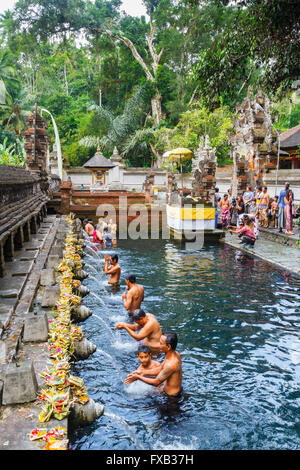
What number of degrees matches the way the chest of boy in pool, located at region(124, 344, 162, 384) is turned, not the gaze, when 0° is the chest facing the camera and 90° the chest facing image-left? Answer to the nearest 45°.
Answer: approximately 45°

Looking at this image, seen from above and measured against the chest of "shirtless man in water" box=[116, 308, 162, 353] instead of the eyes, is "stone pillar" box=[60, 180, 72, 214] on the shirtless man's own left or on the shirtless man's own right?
on the shirtless man's own right

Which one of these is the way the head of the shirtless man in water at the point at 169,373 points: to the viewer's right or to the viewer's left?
to the viewer's left

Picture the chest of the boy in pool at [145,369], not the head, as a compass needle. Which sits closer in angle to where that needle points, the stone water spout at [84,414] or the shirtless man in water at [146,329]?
the stone water spout

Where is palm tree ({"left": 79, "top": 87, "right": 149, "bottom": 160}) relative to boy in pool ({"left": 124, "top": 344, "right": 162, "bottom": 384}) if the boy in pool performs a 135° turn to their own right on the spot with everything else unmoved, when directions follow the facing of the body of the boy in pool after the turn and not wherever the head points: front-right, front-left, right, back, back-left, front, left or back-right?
front

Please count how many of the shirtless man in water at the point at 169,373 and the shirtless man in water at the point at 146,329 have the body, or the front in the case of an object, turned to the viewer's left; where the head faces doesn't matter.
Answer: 2

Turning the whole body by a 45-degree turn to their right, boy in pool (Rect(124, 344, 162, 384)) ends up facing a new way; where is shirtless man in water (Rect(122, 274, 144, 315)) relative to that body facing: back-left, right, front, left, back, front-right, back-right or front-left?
right

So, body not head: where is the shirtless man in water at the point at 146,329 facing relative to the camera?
to the viewer's left

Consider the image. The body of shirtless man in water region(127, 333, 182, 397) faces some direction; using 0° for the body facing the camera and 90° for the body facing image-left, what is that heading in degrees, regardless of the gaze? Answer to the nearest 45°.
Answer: approximately 90°
